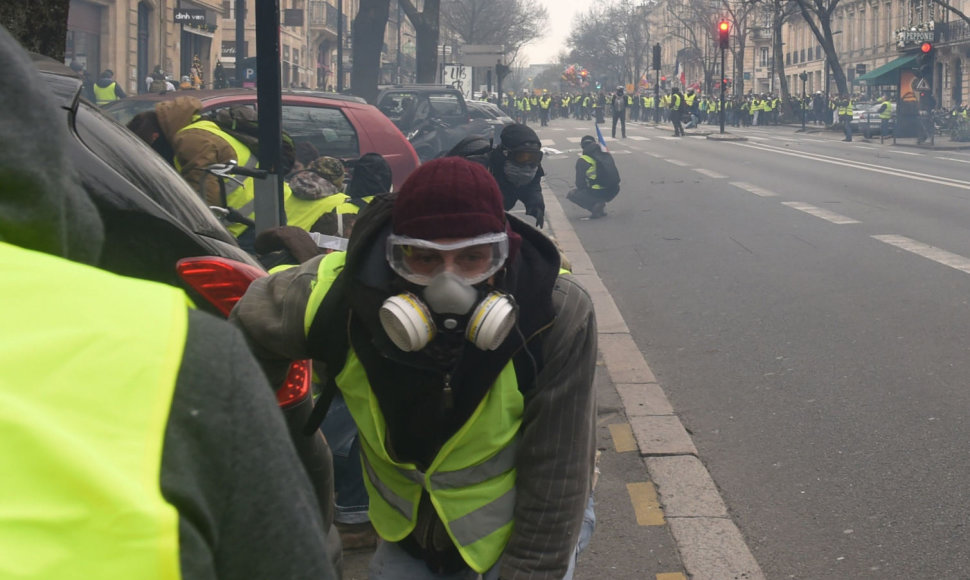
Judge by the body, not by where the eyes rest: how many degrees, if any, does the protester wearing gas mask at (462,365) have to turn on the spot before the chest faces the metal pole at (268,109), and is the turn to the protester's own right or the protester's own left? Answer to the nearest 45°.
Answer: approximately 180°

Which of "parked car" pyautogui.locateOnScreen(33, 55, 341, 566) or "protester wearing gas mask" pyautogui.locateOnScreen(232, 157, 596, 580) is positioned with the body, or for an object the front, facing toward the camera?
the protester wearing gas mask

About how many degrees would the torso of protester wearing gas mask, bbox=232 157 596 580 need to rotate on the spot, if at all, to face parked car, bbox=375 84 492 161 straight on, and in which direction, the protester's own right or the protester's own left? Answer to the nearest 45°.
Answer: approximately 180°

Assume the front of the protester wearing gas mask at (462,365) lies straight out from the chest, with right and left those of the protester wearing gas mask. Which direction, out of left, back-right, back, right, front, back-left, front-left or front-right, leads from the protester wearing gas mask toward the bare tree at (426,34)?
back

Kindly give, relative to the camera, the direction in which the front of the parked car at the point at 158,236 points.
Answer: facing away from the viewer and to the left of the viewer

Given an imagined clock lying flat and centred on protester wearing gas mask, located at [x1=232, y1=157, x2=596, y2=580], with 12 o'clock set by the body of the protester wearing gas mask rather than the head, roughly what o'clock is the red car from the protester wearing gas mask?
The red car is roughly at 6 o'clock from the protester wearing gas mask.

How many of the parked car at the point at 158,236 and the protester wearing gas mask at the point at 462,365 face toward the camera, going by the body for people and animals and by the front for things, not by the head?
1

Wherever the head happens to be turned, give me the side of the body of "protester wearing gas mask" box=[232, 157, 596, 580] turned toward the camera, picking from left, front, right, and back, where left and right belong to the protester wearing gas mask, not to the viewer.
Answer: front

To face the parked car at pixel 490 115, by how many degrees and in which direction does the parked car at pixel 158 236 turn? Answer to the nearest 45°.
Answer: approximately 45° to its right
